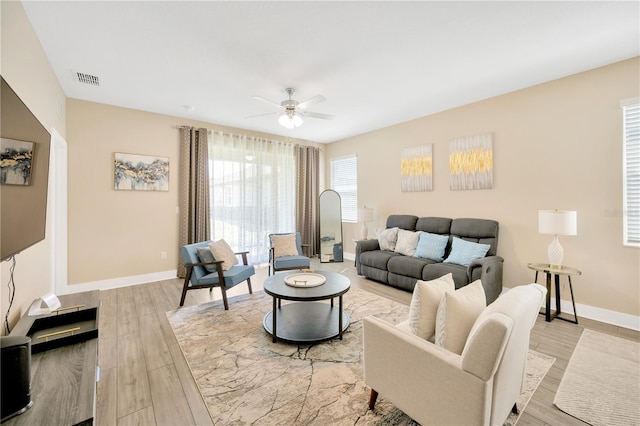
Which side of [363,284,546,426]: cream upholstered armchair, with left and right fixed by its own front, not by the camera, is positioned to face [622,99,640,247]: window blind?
right

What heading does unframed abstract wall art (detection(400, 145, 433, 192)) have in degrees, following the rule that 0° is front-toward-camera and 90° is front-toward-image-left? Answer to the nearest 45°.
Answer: approximately 45°

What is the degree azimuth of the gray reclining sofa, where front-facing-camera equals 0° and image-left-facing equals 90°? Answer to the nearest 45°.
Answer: approximately 45°

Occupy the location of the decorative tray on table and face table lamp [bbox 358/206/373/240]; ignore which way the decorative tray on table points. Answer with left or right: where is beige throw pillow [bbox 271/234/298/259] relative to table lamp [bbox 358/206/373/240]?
left

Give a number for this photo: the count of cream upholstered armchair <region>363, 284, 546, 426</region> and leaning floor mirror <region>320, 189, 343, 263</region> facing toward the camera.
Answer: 1

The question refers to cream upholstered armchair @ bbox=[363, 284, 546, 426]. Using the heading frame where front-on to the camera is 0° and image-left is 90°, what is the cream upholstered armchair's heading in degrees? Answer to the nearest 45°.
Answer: approximately 135°

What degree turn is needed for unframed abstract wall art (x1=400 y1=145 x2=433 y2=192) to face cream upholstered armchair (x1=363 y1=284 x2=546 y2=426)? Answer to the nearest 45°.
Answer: approximately 45° to its left

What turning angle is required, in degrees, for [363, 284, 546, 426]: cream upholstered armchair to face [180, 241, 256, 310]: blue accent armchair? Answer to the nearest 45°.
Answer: approximately 45° to its left
